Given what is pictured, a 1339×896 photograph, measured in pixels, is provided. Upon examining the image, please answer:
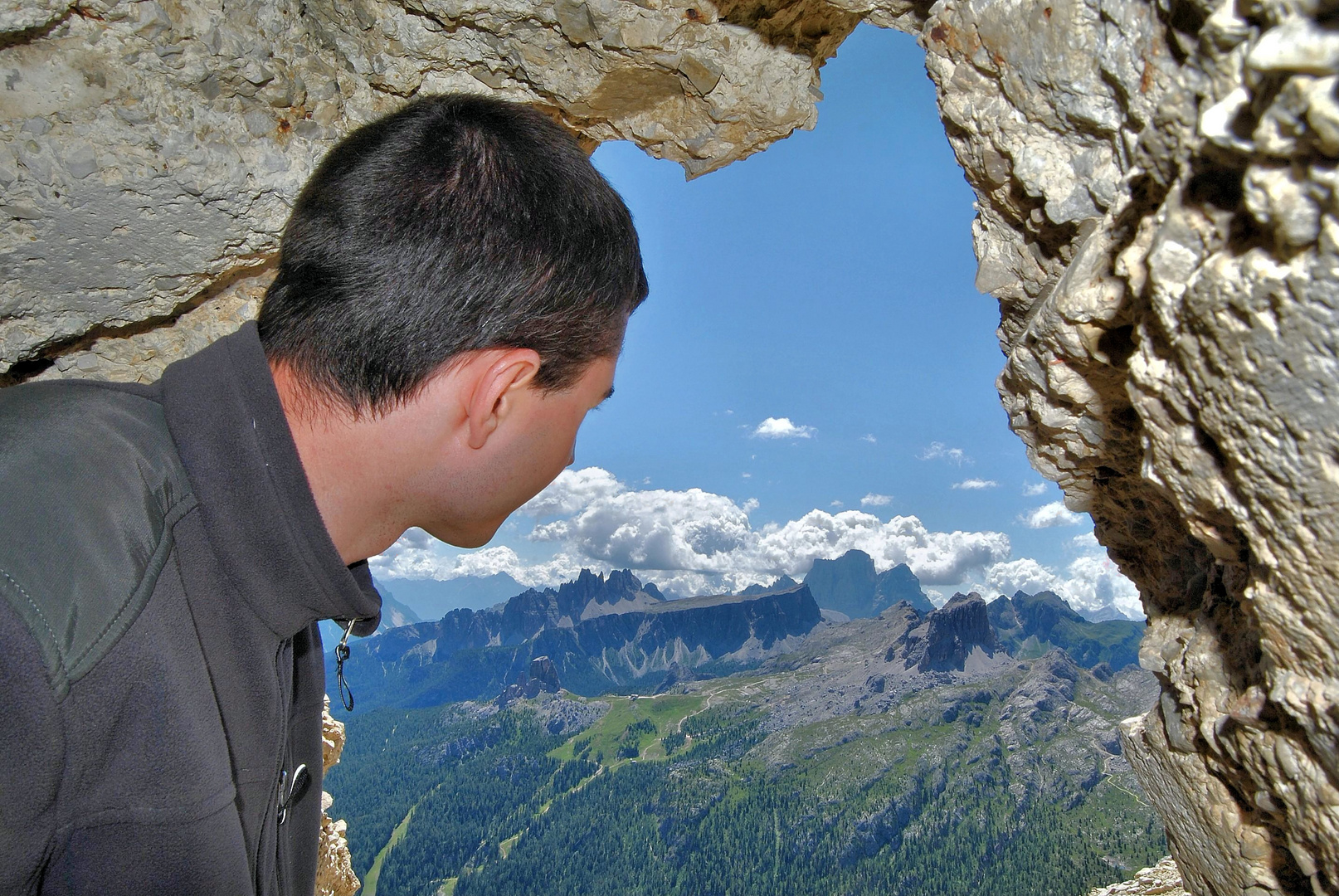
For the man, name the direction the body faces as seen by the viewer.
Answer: to the viewer's right

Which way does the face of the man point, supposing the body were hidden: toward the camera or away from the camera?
away from the camera
